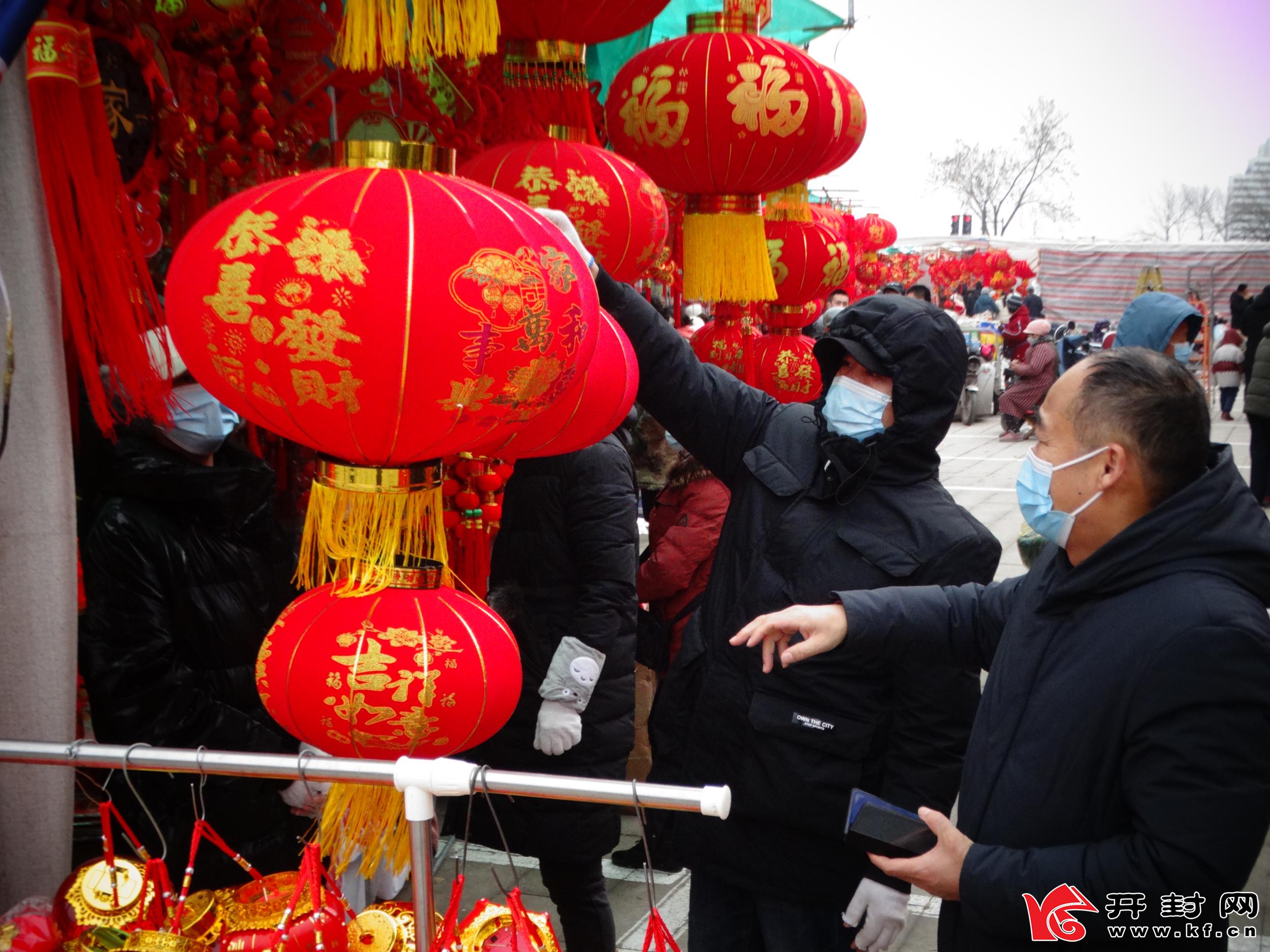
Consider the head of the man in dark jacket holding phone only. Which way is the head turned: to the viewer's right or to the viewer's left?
to the viewer's left

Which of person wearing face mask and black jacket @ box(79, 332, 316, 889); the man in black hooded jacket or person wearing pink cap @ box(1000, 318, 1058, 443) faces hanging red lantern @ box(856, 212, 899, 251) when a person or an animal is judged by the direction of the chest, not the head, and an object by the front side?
person wearing pink cap @ box(1000, 318, 1058, 443)

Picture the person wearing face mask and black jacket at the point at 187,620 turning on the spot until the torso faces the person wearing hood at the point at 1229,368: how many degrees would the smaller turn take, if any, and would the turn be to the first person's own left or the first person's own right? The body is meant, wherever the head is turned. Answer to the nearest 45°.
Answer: approximately 90° to the first person's own left

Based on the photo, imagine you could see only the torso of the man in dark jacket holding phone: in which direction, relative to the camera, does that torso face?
to the viewer's left

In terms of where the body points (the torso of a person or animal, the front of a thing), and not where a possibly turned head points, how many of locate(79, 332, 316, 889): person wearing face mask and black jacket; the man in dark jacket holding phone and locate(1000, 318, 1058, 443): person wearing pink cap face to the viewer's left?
2

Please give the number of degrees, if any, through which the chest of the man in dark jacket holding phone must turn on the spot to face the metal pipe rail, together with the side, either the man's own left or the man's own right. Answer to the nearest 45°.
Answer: approximately 45° to the man's own left

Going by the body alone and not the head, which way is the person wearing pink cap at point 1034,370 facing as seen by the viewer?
to the viewer's left

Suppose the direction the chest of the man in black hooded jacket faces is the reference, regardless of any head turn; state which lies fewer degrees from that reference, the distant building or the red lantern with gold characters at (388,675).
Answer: the red lantern with gold characters
